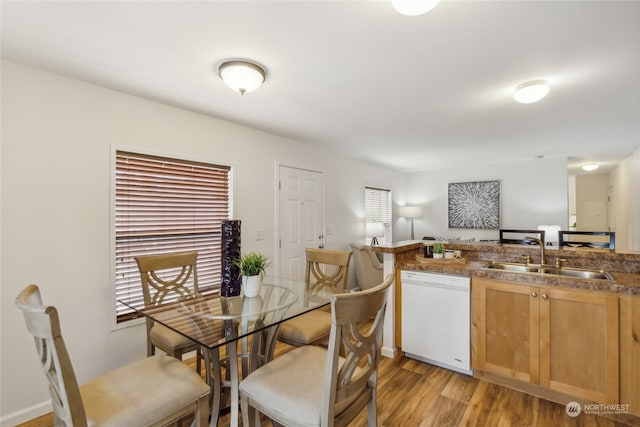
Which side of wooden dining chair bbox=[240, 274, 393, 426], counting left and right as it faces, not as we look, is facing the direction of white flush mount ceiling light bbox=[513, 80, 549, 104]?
right

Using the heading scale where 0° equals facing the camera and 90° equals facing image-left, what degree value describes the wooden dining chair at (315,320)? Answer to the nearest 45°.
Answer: approximately 45°

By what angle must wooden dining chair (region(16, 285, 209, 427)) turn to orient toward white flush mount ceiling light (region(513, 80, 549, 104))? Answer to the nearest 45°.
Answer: approximately 45° to its right

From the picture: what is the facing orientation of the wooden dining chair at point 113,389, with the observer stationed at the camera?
facing away from the viewer and to the right of the viewer

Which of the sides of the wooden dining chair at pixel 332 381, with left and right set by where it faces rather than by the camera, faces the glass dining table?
front

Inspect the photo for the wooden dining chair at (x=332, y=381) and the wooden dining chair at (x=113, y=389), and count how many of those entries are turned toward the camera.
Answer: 0

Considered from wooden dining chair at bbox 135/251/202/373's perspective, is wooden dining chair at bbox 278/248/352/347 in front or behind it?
in front

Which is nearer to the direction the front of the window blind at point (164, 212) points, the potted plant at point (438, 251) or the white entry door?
the potted plant

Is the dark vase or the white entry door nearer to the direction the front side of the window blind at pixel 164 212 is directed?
the dark vase

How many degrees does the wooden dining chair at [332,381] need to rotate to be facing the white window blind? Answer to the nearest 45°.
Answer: approximately 45° to its right

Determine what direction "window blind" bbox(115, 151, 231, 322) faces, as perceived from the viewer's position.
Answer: facing the viewer and to the right of the viewer

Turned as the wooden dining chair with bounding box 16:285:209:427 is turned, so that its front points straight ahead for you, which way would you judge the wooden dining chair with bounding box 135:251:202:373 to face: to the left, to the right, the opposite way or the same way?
to the right

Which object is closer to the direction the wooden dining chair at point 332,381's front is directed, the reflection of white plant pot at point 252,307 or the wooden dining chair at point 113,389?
the reflection of white plant pot

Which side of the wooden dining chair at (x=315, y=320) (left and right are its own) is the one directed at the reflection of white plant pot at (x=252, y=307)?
front
